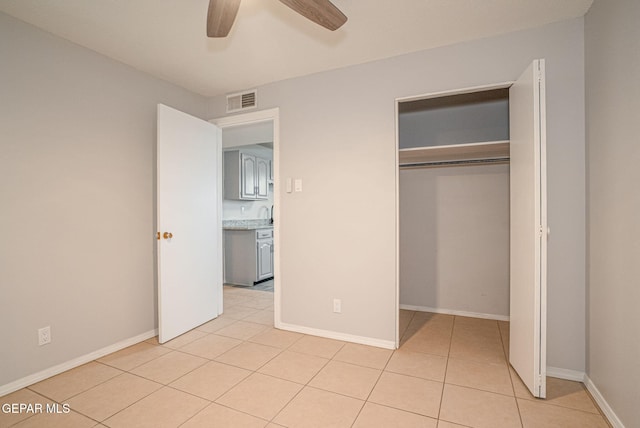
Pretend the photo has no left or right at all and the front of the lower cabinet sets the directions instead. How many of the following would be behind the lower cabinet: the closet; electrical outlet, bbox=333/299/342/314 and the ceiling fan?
0

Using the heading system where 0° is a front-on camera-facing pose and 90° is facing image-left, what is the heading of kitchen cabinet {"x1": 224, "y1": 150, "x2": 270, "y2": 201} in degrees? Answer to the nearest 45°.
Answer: approximately 315°

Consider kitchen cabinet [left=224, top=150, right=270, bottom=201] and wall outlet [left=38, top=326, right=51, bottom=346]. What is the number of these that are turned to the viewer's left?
0

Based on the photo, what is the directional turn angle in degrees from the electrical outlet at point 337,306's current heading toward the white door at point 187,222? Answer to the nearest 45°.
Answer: approximately 45° to its right

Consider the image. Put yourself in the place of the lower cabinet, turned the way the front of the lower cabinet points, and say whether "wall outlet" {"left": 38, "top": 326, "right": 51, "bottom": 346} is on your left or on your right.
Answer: on your right

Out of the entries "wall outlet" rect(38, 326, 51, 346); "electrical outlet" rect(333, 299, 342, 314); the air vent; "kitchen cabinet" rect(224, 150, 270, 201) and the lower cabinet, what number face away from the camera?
0

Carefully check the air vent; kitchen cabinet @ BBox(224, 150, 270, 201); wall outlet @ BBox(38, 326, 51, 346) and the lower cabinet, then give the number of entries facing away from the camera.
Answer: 0

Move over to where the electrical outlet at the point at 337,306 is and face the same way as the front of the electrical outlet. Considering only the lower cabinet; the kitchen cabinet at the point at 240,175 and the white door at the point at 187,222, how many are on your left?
0

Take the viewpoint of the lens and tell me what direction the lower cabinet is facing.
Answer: facing the viewer and to the right of the viewer

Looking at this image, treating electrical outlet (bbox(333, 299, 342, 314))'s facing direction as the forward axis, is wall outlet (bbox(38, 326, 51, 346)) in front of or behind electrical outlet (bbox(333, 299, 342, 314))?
in front

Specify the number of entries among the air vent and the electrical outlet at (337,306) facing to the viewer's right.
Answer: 0

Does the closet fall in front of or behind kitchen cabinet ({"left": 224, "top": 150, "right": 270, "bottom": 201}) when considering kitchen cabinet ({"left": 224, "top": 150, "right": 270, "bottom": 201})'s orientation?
in front

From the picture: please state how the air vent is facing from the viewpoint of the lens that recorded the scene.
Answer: facing the viewer and to the left of the viewer

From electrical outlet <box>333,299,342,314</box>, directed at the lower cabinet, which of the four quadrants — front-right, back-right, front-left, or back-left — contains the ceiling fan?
back-left
